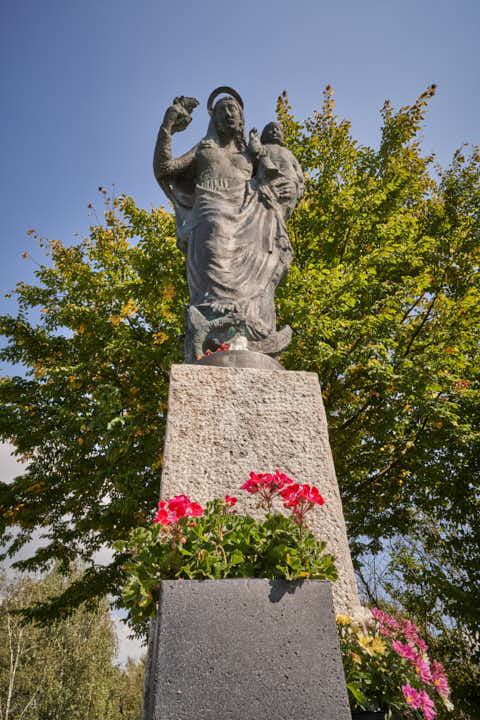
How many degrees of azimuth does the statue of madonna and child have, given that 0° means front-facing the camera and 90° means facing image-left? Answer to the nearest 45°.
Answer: approximately 0°
